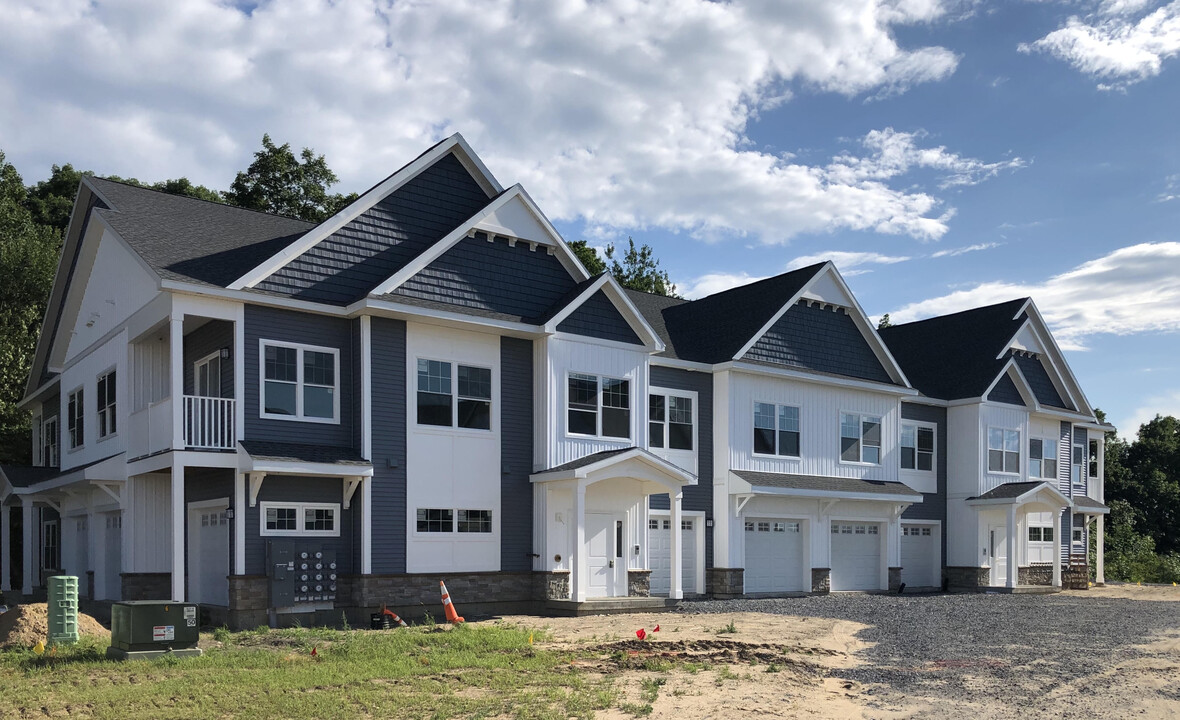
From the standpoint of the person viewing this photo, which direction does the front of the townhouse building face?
facing the viewer and to the right of the viewer

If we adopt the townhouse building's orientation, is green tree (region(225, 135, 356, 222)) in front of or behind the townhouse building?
behind

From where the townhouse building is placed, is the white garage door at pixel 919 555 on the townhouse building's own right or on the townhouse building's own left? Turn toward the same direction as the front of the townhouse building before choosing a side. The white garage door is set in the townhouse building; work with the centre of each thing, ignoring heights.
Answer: on the townhouse building's own left

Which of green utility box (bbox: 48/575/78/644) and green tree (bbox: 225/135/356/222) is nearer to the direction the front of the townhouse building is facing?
the green utility box

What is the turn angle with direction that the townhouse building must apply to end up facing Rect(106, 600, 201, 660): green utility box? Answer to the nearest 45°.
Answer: approximately 45° to its right
